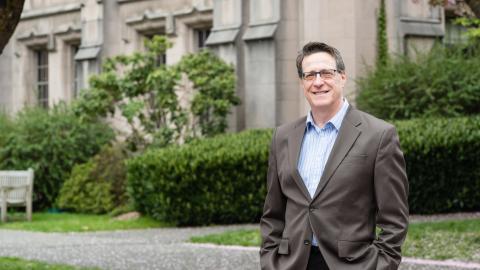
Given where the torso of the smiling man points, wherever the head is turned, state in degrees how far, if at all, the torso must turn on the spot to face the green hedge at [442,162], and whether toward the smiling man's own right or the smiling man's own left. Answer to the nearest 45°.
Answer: approximately 135° to the smiling man's own right

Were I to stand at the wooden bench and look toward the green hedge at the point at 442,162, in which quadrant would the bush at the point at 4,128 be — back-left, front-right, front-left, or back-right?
back-left

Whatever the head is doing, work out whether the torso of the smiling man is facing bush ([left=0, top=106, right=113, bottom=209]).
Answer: no

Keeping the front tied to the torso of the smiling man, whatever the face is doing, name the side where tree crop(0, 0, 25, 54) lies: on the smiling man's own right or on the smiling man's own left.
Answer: on the smiling man's own right

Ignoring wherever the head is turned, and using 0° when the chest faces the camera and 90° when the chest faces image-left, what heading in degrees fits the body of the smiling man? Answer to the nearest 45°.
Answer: approximately 45°

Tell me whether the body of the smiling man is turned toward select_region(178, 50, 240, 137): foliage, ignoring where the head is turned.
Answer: no

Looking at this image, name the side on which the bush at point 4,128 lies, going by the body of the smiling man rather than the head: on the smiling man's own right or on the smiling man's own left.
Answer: on the smiling man's own right

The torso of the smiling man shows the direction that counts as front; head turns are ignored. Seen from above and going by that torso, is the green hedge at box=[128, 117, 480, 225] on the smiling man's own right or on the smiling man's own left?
on the smiling man's own right

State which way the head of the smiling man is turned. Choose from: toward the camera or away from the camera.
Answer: toward the camera
